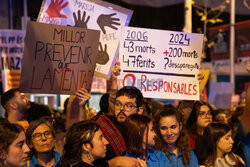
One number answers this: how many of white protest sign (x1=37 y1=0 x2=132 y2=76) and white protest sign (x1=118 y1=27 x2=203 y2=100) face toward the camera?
2

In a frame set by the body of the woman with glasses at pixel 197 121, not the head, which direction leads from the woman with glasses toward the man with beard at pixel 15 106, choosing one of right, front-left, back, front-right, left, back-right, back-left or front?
back-right

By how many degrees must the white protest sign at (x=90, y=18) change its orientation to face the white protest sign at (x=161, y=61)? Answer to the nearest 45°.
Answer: approximately 90° to its left

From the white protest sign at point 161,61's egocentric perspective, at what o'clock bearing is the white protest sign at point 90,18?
the white protest sign at point 90,18 is roughly at 3 o'clock from the white protest sign at point 161,61.

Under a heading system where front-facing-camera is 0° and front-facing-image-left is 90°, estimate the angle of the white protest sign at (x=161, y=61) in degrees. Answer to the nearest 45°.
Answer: approximately 0°

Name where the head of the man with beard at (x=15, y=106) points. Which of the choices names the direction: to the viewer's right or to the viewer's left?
to the viewer's right
